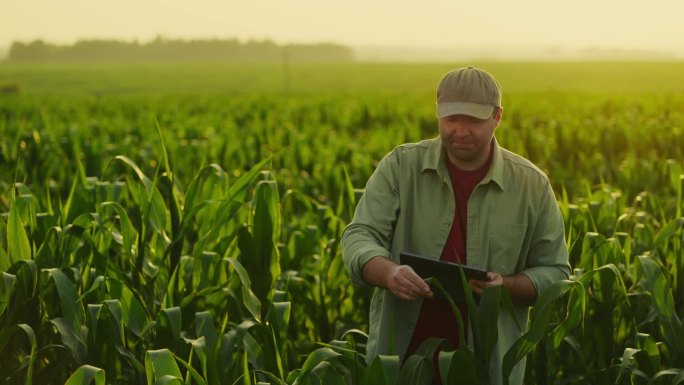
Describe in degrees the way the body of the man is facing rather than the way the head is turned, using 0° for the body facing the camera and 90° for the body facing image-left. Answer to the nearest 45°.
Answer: approximately 0°
